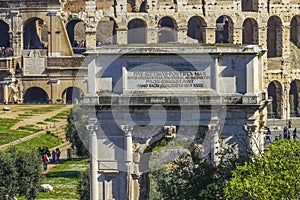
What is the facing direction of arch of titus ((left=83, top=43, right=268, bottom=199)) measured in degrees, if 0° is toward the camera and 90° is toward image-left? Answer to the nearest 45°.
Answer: approximately 0°

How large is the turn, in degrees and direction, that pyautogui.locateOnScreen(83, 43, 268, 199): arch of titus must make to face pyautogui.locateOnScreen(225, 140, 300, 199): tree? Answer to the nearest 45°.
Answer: approximately 45° to its left
